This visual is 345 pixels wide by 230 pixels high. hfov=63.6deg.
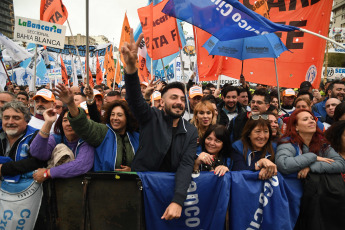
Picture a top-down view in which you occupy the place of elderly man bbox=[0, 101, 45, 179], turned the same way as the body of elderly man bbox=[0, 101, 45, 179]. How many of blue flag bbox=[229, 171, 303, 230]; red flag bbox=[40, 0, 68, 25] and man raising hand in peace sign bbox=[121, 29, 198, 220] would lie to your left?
2

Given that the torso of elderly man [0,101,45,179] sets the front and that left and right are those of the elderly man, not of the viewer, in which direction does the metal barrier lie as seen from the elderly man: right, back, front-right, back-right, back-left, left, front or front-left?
left

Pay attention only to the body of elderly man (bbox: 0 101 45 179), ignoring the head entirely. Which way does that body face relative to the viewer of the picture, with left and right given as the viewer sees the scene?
facing the viewer and to the left of the viewer

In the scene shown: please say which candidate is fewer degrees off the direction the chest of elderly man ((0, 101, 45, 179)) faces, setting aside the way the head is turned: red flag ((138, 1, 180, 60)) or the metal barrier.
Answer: the metal barrier

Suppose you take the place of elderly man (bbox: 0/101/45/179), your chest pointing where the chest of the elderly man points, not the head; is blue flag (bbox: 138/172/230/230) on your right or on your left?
on your left

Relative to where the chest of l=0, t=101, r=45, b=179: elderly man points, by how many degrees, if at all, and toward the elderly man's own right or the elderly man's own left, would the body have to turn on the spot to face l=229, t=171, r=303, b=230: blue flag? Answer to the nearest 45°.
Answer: approximately 90° to the elderly man's own left

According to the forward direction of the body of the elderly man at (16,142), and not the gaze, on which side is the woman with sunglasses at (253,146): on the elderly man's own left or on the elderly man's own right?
on the elderly man's own left

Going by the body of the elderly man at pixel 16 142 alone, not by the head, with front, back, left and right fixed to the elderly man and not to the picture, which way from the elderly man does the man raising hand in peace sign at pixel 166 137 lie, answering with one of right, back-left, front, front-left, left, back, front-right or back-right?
left

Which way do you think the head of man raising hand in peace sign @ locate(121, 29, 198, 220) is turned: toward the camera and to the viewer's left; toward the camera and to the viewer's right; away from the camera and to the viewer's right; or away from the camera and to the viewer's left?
toward the camera and to the viewer's right

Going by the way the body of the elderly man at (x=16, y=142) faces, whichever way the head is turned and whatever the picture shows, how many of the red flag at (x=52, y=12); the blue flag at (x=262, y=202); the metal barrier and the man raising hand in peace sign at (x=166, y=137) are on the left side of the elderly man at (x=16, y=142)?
3

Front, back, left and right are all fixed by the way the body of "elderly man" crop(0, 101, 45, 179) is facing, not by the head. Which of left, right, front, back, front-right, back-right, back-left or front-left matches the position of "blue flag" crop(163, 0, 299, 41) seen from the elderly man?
back-left

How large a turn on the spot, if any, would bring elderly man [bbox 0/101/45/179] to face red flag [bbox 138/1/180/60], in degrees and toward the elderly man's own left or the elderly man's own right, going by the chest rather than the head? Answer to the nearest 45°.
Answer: approximately 180°

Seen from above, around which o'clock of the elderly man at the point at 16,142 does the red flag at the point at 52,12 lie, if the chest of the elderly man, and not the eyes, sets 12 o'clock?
The red flag is roughly at 5 o'clock from the elderly man.
